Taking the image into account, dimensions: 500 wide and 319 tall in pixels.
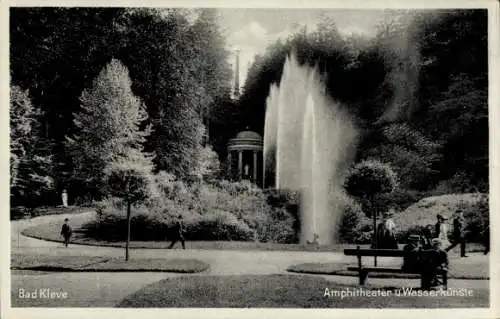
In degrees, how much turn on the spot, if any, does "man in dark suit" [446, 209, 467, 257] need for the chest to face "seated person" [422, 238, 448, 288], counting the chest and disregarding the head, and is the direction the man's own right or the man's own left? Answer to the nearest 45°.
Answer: approximately 90° to the man's own right

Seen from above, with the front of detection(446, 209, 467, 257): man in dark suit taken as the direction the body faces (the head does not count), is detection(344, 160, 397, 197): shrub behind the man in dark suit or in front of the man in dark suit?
behind

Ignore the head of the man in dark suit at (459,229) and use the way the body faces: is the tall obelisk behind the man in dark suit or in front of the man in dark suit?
behind
